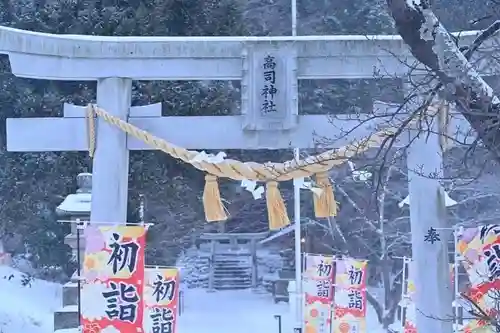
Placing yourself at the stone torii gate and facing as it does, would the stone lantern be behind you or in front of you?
behind

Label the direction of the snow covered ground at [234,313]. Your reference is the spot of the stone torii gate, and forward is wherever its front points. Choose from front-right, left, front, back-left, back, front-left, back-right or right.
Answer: back

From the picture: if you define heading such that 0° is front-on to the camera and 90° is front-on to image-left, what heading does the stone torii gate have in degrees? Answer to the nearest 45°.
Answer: approximately 0°

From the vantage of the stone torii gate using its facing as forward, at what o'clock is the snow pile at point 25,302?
The snow pile is roughly at 5 o'clock from the stone torii gate.
